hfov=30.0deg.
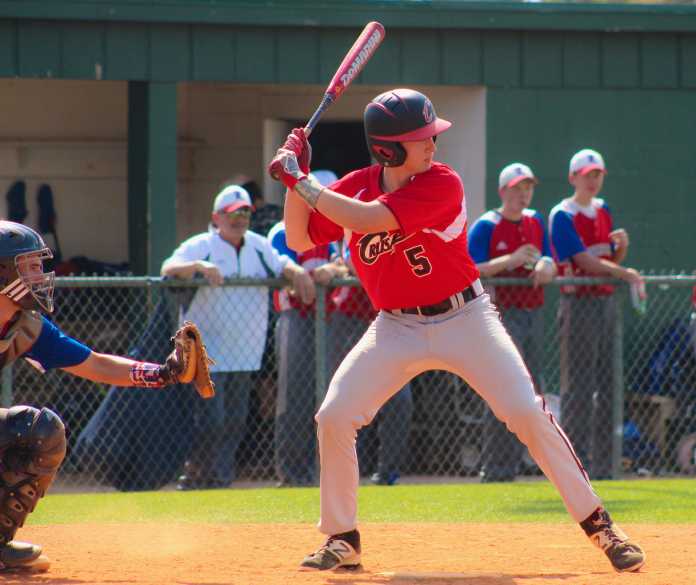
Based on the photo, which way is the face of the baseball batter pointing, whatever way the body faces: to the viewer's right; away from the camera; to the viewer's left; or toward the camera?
to the viewer's right

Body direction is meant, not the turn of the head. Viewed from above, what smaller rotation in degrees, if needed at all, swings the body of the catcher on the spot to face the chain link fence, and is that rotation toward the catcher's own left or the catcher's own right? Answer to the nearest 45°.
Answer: approximately 45° to the catcher's own left

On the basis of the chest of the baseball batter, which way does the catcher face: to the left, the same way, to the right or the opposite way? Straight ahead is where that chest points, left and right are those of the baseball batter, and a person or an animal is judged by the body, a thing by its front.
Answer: to the left

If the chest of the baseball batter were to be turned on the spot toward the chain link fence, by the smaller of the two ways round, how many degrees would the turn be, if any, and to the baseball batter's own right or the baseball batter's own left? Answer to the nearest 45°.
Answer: approximately 180°

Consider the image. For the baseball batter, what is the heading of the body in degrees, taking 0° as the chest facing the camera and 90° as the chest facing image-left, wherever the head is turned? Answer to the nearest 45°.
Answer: approximately 0°

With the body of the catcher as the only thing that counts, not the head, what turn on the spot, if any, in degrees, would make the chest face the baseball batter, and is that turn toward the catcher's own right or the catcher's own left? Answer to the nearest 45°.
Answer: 0° — they already face them

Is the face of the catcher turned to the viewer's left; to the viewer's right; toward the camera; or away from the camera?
to the viewer's right

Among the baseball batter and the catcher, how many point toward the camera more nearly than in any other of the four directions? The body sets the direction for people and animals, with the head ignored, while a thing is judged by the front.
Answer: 1

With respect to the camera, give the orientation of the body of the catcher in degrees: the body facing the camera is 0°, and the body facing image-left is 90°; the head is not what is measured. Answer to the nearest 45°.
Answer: approximately 270°

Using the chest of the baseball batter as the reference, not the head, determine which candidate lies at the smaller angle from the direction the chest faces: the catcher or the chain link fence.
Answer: the catcher

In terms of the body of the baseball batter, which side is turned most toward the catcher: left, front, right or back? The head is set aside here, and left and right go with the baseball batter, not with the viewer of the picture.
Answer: right
